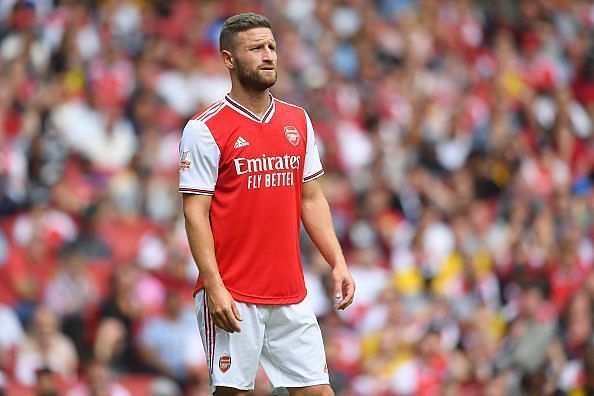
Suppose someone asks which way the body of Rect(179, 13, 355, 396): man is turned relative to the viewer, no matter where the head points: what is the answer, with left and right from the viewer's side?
facing the viewer and to the right of the viewer
